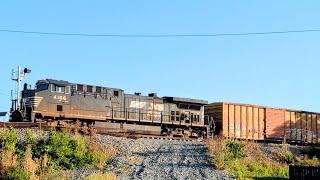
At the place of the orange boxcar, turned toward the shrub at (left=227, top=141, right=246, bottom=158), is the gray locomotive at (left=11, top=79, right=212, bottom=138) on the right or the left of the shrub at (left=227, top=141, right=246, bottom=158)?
right

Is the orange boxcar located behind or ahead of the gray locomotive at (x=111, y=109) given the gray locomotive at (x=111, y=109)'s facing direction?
behind

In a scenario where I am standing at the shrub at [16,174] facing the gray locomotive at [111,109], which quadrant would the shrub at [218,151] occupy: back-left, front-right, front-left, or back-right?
front-right

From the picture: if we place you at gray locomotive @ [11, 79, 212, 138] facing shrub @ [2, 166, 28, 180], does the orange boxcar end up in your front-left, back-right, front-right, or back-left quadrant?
back-left

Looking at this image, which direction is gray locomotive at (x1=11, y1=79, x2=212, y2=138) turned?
to the viewer's left

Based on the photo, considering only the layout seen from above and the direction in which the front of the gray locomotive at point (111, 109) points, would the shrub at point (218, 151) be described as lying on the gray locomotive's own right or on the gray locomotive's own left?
on the gray locomotive's own left

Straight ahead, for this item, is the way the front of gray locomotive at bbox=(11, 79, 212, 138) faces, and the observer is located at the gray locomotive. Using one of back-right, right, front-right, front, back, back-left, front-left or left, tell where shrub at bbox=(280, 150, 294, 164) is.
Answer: back-left

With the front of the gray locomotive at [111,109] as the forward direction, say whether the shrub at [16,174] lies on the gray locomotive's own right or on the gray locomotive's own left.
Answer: on the gray locomotive's own left

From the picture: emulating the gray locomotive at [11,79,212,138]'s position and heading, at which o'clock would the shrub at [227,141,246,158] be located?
The shrub is roughly at 8 o'clock from the gray locomotive.
